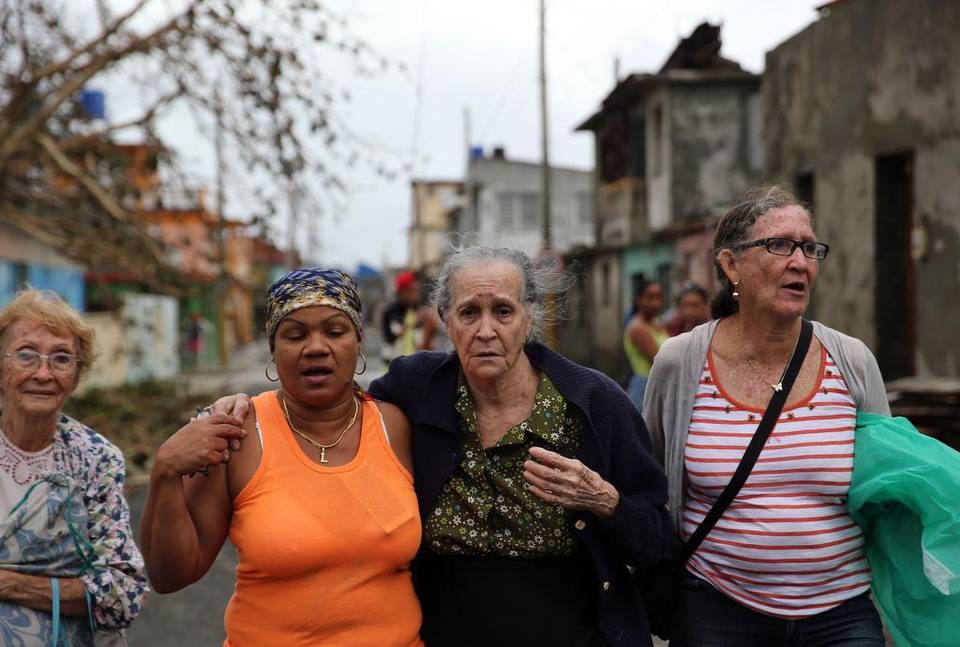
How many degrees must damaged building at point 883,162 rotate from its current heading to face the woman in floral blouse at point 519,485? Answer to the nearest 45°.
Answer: approximately 45° to its left

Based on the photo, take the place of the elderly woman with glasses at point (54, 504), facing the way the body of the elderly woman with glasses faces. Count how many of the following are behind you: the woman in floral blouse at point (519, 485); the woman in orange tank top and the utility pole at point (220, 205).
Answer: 1

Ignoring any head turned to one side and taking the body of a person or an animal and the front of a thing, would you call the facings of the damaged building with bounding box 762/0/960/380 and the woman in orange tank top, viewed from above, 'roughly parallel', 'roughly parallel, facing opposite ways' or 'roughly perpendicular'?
roughly perpendicular

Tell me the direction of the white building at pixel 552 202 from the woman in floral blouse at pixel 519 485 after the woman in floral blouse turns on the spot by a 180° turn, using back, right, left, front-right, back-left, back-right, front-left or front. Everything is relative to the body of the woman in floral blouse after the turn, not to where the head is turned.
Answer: front

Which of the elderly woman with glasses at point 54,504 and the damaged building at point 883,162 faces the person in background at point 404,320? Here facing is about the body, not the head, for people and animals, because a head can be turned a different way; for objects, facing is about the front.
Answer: the damaged building

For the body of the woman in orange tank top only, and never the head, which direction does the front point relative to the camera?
toward the camera

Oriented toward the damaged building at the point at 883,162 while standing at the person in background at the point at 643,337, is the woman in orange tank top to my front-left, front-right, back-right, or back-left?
back-right

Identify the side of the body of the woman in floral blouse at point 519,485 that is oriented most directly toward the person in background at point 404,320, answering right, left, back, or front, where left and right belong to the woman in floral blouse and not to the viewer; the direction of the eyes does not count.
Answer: back

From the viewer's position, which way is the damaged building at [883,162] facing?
facing the viewer and to the left of the viewer

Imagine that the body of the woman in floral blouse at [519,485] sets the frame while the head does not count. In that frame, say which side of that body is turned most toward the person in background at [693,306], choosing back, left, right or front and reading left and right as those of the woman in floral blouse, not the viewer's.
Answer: back

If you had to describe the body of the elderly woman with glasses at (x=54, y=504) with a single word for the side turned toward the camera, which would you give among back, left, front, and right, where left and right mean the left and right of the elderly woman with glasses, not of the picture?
front

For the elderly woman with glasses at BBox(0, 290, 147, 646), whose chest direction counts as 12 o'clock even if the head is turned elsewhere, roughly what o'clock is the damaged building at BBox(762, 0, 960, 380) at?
The damaged building is roughly at 8 o'clock from the elderly woman with glasses.
